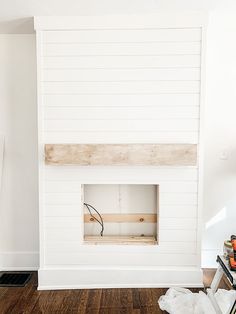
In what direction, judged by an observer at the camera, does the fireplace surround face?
facing the viewer
